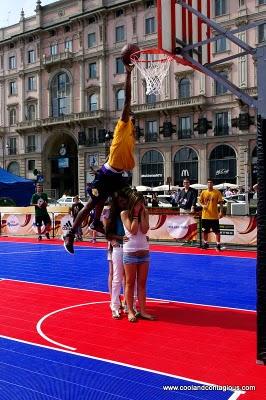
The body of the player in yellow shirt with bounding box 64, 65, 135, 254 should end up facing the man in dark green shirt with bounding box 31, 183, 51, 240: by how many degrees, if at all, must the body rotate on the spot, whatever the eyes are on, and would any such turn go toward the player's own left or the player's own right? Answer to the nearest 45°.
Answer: approximately 90° to the player's own left

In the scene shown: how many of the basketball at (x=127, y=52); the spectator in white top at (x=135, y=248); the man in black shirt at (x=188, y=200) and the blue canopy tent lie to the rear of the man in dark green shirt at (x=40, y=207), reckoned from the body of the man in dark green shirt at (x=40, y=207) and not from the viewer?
1

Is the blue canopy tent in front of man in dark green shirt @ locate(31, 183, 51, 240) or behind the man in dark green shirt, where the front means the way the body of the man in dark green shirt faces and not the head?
behind

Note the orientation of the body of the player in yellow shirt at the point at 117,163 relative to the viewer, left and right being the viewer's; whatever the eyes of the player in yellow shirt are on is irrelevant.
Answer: facing to the right of the viewer

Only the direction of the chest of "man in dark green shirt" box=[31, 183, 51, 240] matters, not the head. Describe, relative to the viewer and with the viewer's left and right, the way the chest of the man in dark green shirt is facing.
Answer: facing the viewer

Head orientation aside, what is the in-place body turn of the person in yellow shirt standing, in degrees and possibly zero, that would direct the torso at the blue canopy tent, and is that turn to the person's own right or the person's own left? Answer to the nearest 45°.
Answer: approximately 135° to the person's own right

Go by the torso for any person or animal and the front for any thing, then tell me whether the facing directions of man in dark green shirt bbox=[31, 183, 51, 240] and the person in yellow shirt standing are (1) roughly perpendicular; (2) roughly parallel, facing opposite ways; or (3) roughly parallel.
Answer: roughly parallel

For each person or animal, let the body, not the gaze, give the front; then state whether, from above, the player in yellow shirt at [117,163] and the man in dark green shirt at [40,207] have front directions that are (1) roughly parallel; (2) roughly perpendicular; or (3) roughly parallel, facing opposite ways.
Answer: roughly perpendicular

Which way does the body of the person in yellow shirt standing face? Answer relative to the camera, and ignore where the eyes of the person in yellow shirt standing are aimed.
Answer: toward the camera
